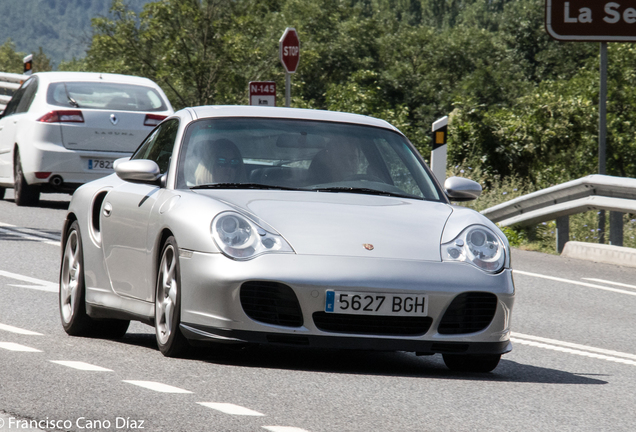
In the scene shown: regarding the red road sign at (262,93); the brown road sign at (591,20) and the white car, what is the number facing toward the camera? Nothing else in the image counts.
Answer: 2

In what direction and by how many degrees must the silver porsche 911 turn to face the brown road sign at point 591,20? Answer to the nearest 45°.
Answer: approximately 90° to its left

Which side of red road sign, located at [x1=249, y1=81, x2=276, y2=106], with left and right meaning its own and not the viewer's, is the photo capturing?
front

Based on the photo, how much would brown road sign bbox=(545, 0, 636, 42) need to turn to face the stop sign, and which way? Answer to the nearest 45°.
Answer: approximately 135° to its right

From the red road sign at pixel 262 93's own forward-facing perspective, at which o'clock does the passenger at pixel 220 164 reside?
The passenger is roughly at 12 o'clock from the red road sign.

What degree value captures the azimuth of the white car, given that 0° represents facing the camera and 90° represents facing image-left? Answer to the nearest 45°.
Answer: approximately 135°

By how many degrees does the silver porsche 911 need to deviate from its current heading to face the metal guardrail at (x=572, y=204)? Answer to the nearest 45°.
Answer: approximately 90° to its left

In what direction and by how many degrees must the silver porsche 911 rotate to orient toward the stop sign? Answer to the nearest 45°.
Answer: approximately 135° to its left

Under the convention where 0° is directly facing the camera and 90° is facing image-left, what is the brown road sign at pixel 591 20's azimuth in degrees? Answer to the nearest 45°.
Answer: approximately 0°

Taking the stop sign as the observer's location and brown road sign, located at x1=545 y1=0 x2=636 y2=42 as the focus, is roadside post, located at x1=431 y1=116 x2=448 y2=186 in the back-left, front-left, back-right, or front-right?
front-right

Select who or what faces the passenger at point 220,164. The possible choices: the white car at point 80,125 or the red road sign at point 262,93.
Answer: the red road sign

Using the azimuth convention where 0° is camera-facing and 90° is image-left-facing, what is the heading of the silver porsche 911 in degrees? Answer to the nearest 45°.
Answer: approximately 315°

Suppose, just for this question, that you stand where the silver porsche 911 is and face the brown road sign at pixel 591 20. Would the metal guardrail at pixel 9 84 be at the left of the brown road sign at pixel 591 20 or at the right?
left

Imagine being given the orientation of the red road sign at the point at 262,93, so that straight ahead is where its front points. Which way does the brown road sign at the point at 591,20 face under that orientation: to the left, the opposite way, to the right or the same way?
the same way

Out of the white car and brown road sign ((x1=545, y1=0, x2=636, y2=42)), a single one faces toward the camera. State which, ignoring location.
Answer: the brown road sign

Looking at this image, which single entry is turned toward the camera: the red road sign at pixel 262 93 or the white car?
the red road sign
